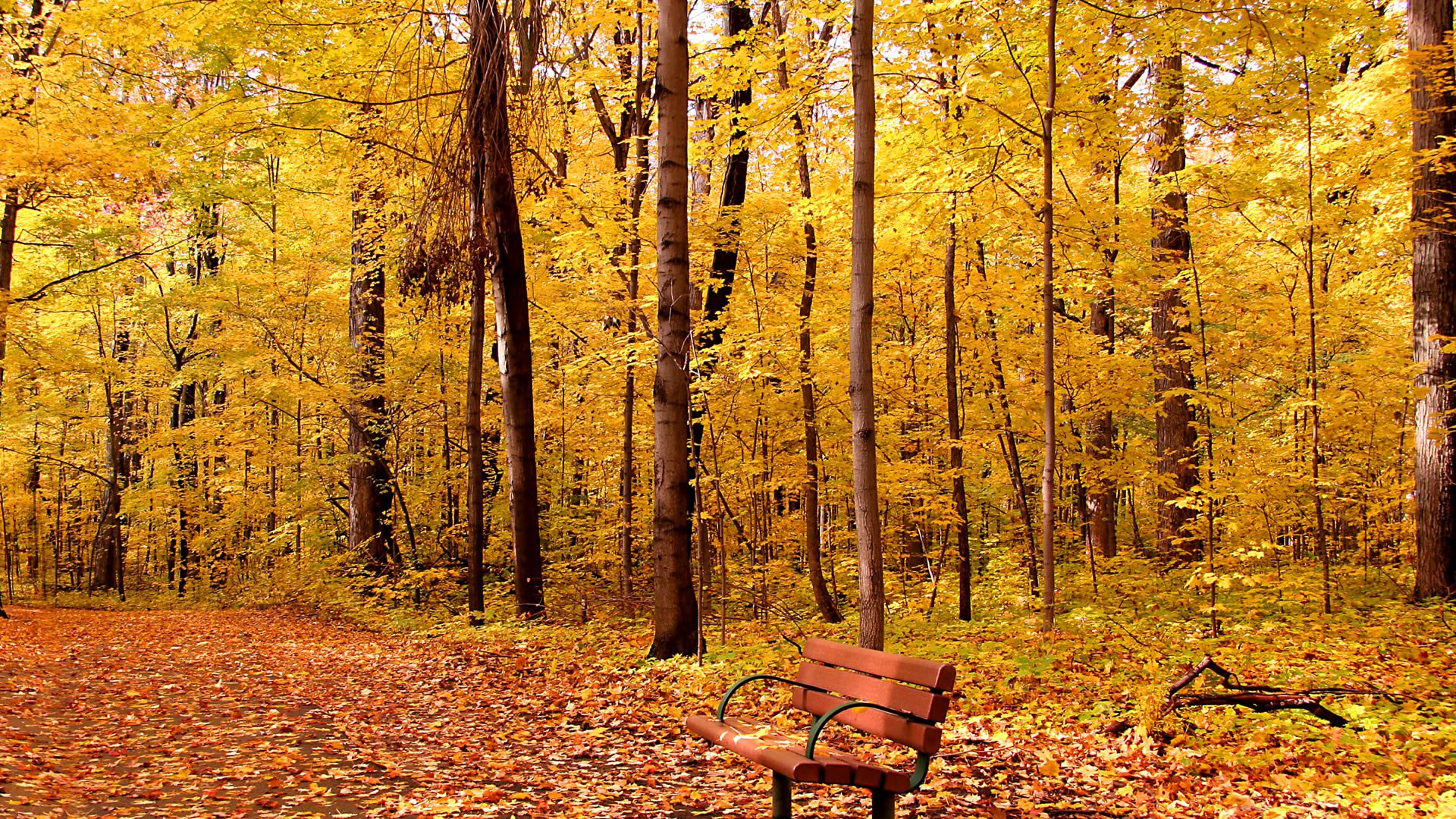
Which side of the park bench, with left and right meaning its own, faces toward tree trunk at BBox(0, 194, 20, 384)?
right

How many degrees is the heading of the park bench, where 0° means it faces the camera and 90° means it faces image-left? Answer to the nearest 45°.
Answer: approximately 45°

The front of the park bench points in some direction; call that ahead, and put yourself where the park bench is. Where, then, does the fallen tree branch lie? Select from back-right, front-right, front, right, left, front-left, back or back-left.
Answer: back
